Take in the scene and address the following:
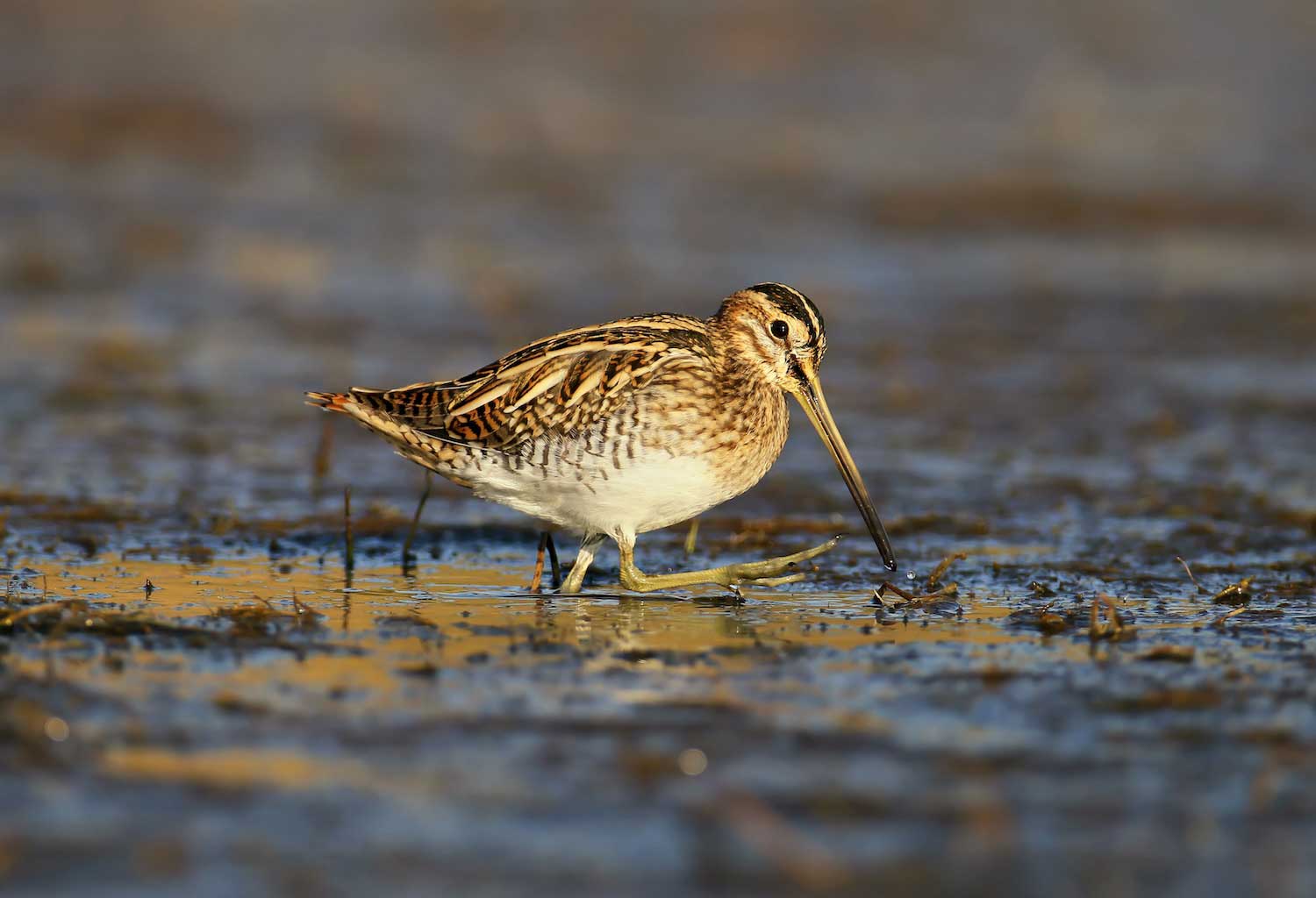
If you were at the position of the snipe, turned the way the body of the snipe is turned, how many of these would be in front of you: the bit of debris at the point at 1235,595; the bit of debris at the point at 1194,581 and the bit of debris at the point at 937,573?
3

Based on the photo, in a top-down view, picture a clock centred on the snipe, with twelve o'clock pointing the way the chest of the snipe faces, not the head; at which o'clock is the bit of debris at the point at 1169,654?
The bit of debris is roughly at 1 o'clock from the snipe.

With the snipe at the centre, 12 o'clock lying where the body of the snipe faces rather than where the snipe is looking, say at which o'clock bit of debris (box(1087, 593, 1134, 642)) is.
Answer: The bit of debris is roughly at 1 o'clock from the snipe.

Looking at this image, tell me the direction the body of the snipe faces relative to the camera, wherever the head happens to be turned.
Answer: to the viewer's right

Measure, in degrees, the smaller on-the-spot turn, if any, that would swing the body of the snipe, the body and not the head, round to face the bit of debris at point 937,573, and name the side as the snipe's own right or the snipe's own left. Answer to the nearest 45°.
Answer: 0° — it already faces it

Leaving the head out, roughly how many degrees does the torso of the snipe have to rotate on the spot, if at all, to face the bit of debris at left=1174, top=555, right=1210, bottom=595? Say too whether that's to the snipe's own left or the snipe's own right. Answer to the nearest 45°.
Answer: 0° — it already faces it

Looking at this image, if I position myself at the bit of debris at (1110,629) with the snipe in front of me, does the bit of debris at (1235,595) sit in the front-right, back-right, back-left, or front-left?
back-right

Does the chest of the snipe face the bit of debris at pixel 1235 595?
yes
